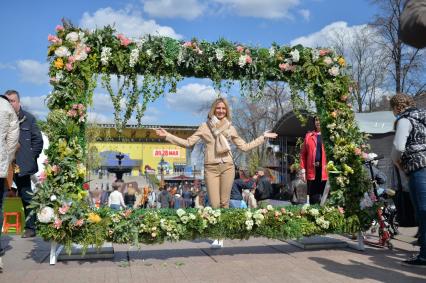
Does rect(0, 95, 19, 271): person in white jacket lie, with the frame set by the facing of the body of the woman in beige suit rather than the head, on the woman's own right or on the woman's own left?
on the woman's own right

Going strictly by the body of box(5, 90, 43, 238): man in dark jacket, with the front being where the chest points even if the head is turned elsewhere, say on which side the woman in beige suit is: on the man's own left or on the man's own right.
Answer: on the man's own left

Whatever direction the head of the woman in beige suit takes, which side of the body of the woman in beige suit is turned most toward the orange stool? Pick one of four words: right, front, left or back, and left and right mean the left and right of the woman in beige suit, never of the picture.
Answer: right

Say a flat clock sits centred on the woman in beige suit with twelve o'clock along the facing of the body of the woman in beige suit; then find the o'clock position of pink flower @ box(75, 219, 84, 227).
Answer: The pink flower is roughly at 2 o'clock from the woman in beige suit.

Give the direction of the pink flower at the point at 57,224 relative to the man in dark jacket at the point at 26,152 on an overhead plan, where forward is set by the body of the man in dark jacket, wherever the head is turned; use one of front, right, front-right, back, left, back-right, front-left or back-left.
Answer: front-left

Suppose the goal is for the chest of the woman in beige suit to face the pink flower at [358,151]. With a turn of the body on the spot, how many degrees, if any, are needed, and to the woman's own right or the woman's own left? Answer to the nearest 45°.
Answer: approximately 90° to the woman's own left

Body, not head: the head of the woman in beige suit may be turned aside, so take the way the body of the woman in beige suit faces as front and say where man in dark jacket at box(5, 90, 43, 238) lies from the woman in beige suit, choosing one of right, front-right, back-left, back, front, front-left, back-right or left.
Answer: right

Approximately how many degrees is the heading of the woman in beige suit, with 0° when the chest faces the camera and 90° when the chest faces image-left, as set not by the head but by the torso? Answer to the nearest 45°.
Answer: approximately 0°
